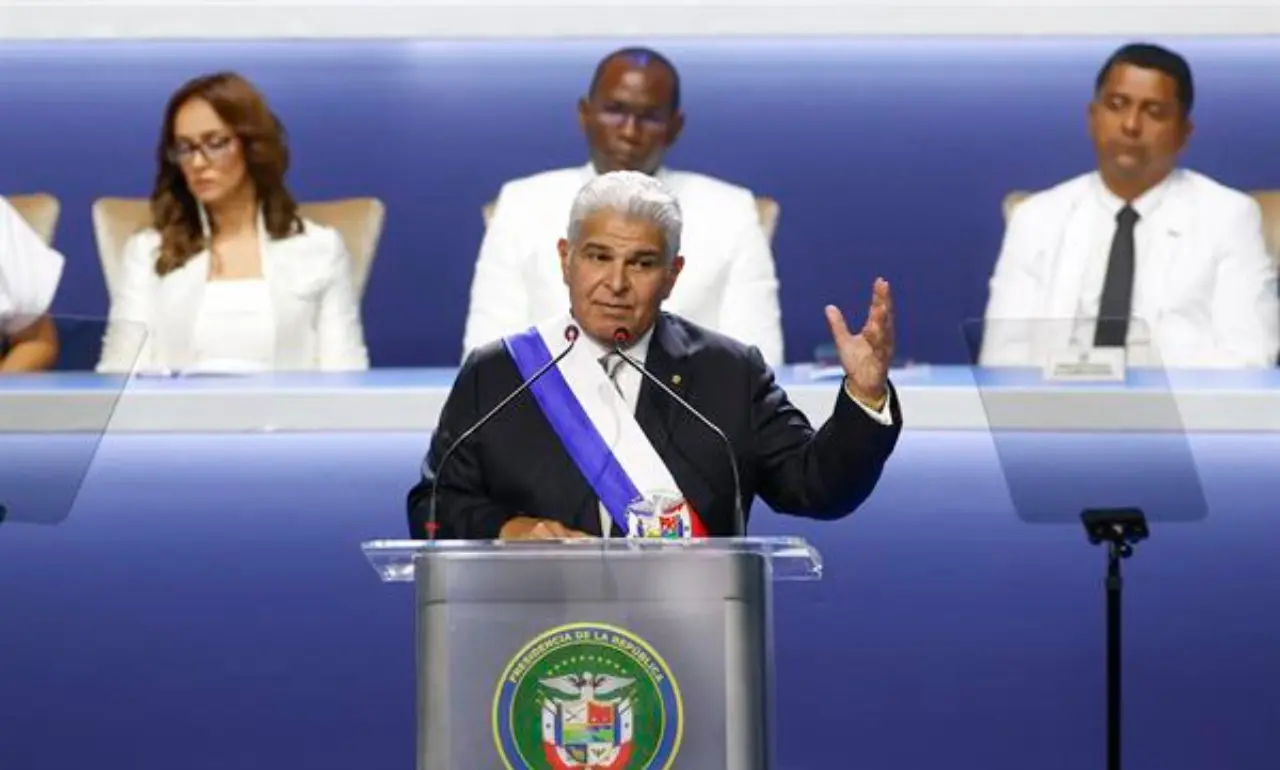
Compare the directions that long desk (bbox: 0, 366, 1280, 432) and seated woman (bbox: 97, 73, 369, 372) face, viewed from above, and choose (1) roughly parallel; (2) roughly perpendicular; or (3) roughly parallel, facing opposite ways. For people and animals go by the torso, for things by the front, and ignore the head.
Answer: roughly parallel

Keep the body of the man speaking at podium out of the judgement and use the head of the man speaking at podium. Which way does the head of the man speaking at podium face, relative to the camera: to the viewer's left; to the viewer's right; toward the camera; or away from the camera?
toward the camera

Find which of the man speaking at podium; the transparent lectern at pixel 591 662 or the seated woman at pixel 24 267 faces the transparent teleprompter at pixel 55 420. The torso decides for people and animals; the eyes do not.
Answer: the seated woman

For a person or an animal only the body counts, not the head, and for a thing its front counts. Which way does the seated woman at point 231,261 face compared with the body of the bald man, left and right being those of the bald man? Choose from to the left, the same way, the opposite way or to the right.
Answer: the same way

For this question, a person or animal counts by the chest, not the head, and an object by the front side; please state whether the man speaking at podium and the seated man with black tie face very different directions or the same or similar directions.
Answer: same or similar directions

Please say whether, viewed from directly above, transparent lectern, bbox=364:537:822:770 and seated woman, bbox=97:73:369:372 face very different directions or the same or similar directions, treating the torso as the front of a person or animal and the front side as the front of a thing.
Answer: same or similar directions

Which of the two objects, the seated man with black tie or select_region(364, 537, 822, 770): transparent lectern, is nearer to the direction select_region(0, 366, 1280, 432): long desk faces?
the transparent lectern

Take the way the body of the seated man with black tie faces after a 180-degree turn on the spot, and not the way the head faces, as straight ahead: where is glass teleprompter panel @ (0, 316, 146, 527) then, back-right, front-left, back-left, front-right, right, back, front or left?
back-left

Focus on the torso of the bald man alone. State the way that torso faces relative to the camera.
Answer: toward the camera

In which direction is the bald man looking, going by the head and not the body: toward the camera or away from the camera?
toward the camera

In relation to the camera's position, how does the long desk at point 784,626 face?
facing the viewer
